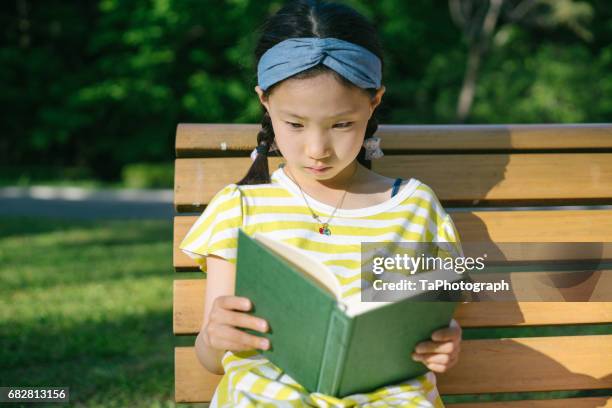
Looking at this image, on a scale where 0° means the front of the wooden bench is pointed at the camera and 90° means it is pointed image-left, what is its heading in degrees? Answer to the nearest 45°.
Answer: approximately 0°

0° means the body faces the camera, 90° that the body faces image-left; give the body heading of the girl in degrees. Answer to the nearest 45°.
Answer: approximately 0°

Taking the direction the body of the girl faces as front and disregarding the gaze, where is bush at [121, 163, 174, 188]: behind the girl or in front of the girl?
behind

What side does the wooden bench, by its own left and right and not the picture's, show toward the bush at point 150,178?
back
